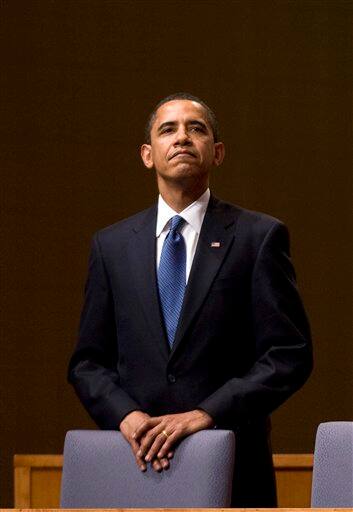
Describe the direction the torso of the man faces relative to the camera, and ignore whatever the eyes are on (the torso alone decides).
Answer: toward the camera
